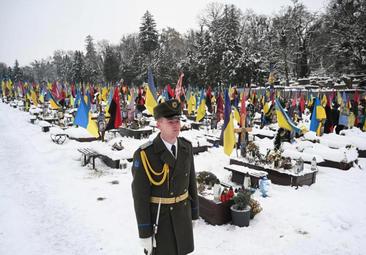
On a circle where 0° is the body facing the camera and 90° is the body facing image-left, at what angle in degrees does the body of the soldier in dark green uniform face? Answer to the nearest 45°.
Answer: approximately 315°

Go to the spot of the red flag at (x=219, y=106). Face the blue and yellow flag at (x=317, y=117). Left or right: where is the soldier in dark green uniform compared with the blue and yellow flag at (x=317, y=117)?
right

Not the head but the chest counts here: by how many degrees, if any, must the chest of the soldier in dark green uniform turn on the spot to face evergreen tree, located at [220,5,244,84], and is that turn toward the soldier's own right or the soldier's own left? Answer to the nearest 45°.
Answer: approximately 135° to the soldier's own left

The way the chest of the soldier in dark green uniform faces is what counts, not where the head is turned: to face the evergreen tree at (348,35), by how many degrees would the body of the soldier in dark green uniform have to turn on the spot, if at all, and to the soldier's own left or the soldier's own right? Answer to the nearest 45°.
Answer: approximately 90° to the soldier's own left

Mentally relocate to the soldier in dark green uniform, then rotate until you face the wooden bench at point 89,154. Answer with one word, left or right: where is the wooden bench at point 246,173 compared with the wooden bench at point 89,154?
right

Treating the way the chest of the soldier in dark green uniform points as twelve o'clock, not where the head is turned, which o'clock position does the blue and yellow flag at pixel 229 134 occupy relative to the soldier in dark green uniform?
The blue and yellow flag is roughly at 8 o'clock from the soldier in dark green uniform.

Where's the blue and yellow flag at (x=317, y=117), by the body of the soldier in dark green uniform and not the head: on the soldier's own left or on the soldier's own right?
on the soldier's own left

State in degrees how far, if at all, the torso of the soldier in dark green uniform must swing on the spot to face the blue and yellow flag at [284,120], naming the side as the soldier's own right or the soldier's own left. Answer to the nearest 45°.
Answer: approximately 90° to the soldier's own left

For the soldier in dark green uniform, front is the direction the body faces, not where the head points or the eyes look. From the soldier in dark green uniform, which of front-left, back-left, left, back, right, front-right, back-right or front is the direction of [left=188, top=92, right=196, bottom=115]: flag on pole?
back-left

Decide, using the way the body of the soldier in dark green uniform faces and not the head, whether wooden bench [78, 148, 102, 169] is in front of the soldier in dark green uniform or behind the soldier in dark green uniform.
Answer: behind

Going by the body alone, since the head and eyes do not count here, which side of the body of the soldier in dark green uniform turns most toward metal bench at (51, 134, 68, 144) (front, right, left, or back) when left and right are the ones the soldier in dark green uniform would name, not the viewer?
back
